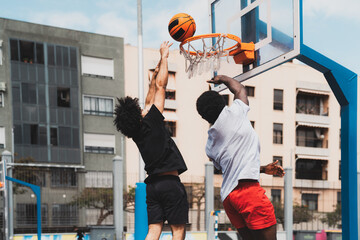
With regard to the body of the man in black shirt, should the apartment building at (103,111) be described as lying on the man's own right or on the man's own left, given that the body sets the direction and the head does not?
on the man's own left

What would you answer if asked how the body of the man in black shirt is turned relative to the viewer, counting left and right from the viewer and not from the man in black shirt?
facing away from the viewer and to the right of the viewer

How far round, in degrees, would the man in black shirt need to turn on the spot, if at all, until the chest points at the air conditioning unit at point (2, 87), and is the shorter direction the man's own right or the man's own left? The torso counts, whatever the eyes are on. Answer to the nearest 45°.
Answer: approximately 45° to the man's own left

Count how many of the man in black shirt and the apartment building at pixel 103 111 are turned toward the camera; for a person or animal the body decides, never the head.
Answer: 1

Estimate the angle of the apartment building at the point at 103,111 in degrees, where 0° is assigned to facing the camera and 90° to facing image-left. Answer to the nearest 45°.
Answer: approximately 0°

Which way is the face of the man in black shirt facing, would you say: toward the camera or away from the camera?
away from the camera

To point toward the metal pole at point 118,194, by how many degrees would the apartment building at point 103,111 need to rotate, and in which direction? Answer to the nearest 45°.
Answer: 0° — it already faces it
